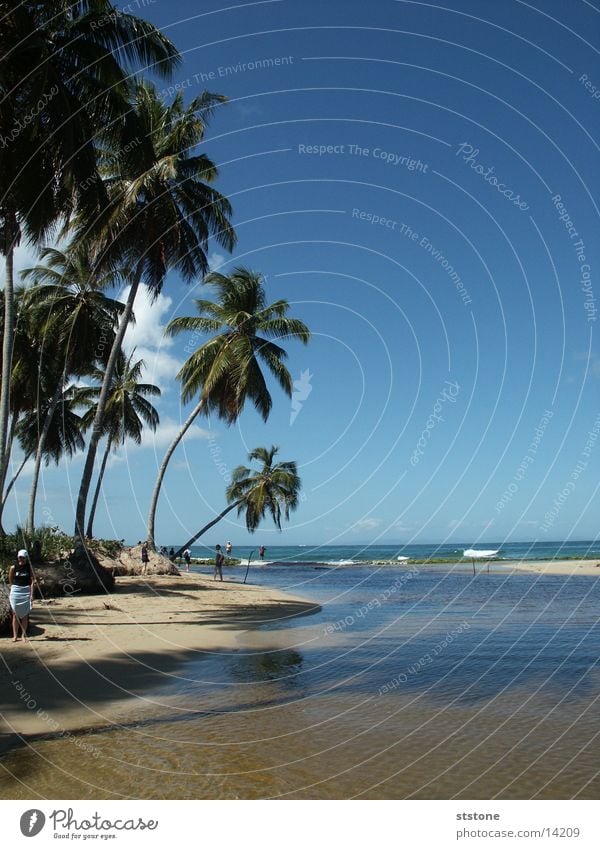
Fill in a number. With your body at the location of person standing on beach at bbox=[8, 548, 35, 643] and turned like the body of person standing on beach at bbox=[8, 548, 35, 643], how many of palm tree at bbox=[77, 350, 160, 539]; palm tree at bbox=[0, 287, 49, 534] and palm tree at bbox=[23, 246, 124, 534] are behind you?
3

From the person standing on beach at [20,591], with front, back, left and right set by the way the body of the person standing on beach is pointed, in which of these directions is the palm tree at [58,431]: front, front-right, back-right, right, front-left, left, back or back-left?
back

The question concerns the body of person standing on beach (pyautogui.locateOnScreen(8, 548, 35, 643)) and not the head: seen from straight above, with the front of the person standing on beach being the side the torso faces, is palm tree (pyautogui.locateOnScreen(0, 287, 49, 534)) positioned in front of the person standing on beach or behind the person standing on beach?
behind

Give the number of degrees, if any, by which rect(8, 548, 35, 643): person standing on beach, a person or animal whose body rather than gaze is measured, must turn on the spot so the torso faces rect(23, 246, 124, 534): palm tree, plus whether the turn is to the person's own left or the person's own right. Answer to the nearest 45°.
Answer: approximately 180°

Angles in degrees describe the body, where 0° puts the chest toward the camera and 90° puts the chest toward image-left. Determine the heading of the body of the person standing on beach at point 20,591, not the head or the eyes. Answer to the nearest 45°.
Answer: approximately 0°

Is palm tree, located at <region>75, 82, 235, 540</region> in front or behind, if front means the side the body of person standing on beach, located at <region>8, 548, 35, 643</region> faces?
behind

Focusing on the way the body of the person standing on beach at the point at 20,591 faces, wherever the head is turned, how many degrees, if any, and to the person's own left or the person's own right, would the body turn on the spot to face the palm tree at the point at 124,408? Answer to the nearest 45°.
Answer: approximately 180°
